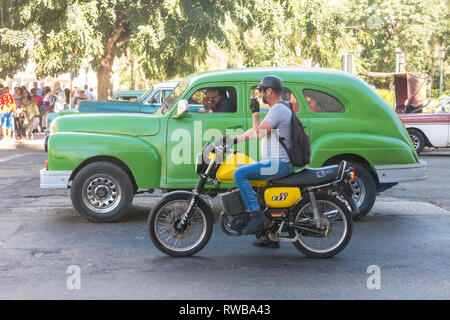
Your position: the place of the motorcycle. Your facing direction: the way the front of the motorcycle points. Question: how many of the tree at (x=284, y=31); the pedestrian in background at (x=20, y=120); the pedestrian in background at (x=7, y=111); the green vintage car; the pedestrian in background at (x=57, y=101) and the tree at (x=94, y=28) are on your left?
0

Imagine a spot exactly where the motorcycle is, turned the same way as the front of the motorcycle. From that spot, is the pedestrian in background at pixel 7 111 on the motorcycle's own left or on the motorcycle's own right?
on the motorcycle's own right

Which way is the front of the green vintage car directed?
to the viewer's left

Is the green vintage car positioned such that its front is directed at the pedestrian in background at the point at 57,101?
no

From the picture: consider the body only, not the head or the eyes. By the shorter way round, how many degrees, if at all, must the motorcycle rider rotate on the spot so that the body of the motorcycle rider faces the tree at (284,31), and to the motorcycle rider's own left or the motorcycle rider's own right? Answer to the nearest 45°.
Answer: approximately 90° to the motorcycle rider's own right

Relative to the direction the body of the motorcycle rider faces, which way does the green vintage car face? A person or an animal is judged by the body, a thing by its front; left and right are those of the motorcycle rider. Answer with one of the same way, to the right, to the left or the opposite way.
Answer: the same way

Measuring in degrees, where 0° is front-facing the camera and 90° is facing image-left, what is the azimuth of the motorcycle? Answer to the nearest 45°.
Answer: approximately 90°

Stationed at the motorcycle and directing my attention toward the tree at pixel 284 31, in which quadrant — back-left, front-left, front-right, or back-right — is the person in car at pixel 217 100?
front-left

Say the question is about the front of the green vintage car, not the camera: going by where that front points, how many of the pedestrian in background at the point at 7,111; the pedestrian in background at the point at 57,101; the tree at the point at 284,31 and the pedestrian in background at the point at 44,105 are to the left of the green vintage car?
0

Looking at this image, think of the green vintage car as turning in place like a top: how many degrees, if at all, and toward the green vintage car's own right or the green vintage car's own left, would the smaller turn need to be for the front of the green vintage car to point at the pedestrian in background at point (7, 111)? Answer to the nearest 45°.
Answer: approximately 45° to the green vintage car's own right

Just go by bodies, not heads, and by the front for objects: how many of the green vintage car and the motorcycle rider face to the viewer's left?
2

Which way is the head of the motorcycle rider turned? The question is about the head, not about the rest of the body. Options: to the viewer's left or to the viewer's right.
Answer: to the viewer's left

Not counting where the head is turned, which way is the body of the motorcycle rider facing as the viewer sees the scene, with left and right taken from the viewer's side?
facing to the left of the viewer

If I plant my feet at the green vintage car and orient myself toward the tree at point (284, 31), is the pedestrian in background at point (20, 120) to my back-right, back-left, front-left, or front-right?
front-left

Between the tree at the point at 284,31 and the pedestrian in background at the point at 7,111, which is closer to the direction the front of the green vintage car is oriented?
the pedestrian in background
